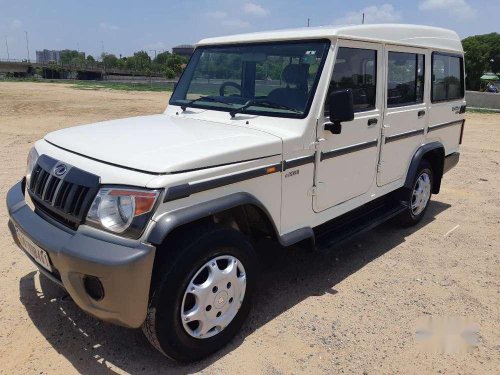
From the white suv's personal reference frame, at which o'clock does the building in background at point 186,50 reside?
The building in background is roughly at 4 o'clock from the white suv.

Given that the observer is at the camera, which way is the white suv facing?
facing the viewer and to the left of the viewer
